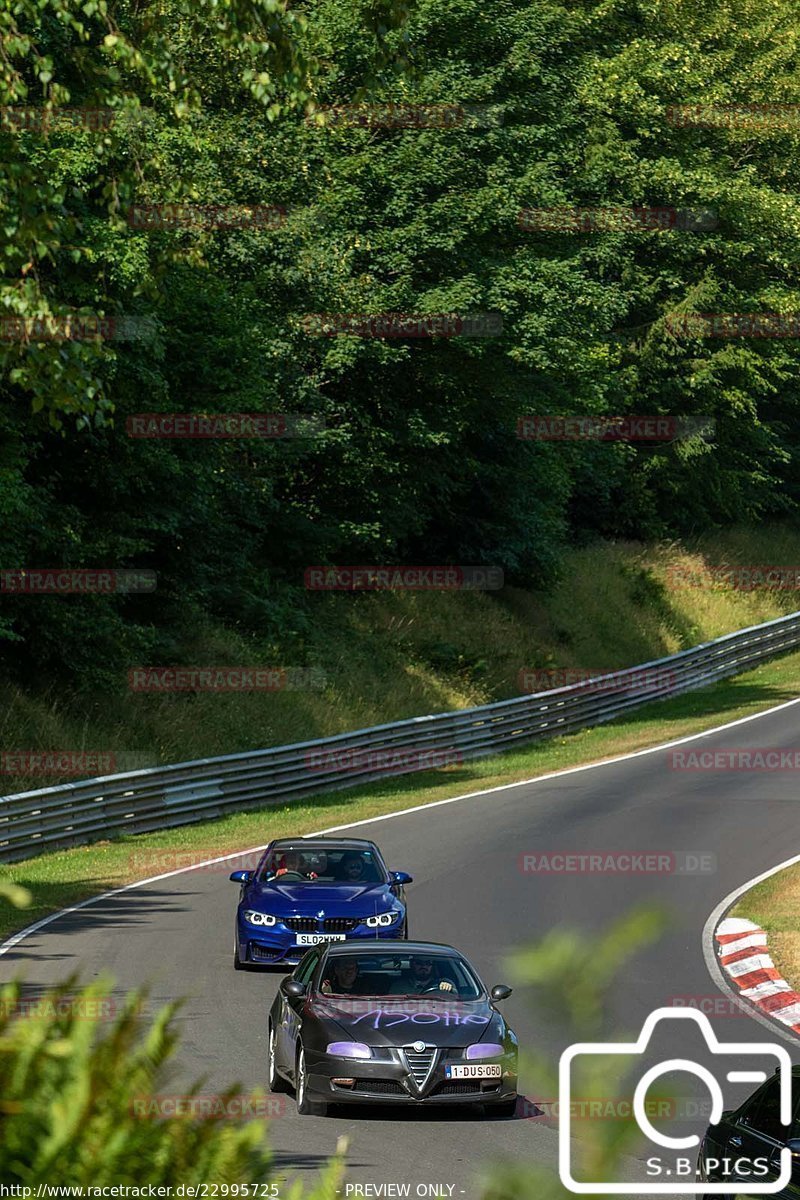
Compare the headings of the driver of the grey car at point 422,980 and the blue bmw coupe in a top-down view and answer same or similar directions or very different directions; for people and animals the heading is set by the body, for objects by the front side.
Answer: same or similar directions

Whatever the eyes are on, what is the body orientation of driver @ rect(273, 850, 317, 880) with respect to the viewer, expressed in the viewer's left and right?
facing the viewer

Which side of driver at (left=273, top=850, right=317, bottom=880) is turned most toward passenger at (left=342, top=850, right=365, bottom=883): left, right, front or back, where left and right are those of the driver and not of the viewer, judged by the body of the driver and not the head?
left

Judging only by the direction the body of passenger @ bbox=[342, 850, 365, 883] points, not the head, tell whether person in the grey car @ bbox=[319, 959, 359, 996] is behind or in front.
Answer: in front

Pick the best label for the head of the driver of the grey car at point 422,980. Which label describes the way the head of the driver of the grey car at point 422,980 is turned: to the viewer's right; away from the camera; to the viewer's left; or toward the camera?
toward the camera

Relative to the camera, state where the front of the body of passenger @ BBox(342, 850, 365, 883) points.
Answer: toward the camera

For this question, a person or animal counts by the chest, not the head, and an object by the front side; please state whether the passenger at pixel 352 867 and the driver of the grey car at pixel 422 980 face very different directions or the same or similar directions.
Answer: same or similar directions

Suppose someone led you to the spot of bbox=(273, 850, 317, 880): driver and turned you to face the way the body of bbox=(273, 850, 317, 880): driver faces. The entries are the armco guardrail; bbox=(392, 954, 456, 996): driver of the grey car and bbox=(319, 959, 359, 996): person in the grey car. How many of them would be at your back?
1

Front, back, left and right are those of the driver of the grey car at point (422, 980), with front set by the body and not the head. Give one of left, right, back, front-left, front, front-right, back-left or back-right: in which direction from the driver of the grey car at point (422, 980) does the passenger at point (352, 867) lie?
back

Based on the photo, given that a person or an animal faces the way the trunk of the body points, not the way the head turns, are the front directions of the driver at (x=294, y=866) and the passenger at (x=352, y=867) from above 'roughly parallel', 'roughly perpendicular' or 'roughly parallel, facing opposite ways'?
roughly parallel

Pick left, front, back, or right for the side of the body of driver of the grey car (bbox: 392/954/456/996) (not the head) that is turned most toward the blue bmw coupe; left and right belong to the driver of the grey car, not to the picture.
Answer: back

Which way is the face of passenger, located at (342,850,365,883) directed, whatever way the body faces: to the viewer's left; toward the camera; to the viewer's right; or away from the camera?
toward the camera

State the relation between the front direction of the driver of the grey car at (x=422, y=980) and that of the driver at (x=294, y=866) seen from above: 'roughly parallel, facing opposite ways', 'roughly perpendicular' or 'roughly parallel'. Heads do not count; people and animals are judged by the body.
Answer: roughly parallel

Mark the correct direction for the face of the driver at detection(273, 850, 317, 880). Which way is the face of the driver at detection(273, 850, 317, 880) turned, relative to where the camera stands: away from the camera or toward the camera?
toward the camera

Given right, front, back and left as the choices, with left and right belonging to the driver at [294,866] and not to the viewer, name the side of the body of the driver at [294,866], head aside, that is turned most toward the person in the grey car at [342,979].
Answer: front
